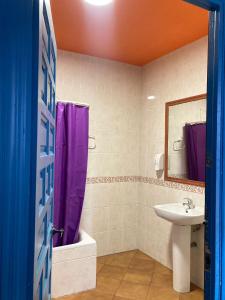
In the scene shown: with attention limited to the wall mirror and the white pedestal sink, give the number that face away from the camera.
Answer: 0

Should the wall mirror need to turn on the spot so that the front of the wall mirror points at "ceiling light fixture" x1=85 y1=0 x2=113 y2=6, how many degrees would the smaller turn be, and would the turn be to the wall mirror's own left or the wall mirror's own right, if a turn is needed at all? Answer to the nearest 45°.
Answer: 0° — it already faces it

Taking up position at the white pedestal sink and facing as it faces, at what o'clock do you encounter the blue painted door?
The blue painted door is roughly at 11 o'clock from the white pedestal sink.

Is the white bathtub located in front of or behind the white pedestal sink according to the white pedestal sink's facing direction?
in front

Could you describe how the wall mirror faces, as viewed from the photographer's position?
facing the viewer and to the left of the viewer

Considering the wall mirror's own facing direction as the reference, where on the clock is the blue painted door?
The blue painted door is roughly at 11 o'clock from the wall mirror.

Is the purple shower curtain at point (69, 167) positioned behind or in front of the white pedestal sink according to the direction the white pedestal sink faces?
in front
